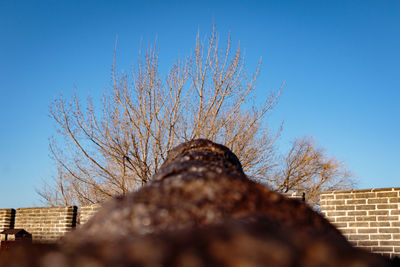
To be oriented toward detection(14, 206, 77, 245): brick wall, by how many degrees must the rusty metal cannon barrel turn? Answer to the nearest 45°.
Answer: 0° — it already faces it

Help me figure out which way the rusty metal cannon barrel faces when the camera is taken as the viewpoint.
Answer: facing away from the viewer

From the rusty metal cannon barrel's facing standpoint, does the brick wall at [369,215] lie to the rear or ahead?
ahead

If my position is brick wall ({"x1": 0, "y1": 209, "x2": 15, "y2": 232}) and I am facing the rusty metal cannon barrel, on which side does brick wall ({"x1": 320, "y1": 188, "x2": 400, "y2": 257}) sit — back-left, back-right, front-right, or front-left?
front-left

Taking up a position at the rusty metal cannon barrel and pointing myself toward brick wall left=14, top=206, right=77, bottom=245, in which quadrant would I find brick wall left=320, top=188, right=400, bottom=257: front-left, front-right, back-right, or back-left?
front-right
